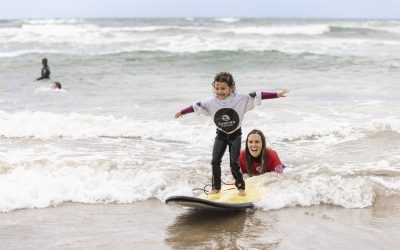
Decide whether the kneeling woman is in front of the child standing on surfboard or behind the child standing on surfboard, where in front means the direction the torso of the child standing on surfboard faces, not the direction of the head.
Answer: behind

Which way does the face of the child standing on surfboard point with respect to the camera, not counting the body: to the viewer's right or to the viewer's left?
to the viewer's left

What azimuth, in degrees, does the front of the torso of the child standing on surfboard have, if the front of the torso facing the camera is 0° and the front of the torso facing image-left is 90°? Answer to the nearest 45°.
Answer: approximately 0°
